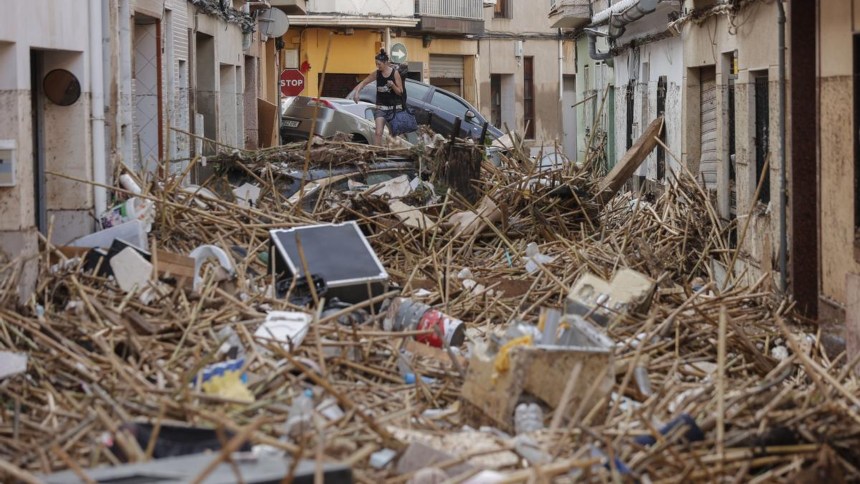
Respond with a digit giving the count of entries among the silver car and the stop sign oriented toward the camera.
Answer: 1

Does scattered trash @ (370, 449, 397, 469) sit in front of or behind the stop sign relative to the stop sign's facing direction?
in front

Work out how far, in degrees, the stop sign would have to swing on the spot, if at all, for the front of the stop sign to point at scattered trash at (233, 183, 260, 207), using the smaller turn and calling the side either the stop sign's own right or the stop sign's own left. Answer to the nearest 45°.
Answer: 0° — it already faces it

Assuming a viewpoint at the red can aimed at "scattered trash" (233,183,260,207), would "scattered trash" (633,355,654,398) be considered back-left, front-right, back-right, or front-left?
back-right

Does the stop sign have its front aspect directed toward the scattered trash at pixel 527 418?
yes

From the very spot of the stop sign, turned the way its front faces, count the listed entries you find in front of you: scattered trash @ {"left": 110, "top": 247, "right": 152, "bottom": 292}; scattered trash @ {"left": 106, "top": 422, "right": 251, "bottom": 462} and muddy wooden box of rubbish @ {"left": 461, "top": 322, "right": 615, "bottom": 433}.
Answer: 3

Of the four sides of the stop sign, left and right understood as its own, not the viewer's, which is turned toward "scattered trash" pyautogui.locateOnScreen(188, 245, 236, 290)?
front

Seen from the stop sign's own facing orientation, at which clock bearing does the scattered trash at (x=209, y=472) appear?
The scattered trash is roughly at 12 o'clock from the stop sign.

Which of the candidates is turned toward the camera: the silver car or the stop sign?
the stop sign

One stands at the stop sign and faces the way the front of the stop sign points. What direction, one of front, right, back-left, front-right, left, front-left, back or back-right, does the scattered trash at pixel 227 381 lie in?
front

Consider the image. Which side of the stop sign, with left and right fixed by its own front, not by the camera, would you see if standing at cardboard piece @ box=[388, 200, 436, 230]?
front

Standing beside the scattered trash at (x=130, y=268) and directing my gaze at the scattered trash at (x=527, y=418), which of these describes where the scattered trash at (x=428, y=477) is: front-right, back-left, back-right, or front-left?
front-right

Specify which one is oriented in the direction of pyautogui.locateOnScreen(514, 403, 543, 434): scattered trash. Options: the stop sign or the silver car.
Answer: the stop sign

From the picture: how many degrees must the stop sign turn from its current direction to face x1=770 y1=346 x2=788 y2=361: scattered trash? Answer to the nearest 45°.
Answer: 0° — it already faces it

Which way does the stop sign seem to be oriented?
toward the camera
